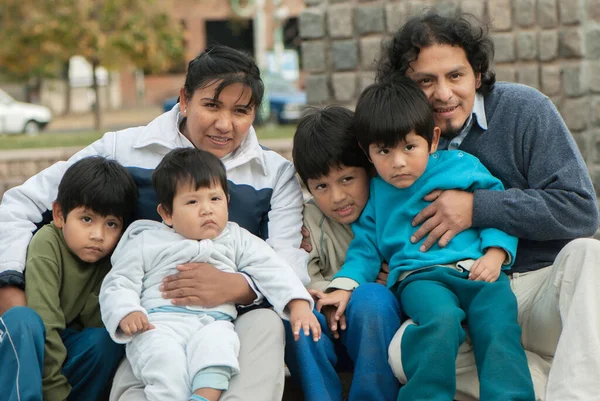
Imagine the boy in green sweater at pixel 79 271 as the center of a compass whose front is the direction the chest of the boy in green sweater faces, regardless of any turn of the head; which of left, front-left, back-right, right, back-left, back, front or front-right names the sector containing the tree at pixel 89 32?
back-left

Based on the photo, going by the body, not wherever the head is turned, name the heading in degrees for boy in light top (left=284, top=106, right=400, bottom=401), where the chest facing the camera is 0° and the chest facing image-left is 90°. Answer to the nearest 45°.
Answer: approximately 0°

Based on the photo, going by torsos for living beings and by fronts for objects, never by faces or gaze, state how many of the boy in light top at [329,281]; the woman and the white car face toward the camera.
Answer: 2

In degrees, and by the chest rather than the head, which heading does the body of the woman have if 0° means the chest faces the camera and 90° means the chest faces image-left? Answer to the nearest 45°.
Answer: approximately 0°

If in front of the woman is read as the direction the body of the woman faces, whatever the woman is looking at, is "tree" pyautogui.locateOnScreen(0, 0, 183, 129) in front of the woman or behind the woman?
behind

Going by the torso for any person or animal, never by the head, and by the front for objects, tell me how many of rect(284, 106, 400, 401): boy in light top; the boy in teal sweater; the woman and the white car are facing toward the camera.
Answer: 3
